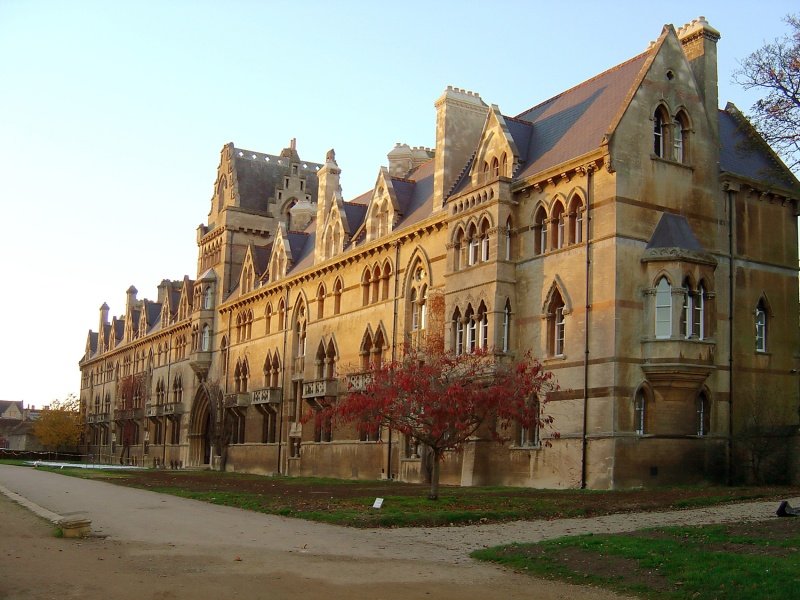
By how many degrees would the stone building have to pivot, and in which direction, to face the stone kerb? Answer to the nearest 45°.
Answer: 0° — it already faces it

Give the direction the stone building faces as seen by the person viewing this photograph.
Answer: facing the viewer and to the left of the viewer

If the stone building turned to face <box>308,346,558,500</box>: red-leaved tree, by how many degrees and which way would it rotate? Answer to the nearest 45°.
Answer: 0° — it already faces it
